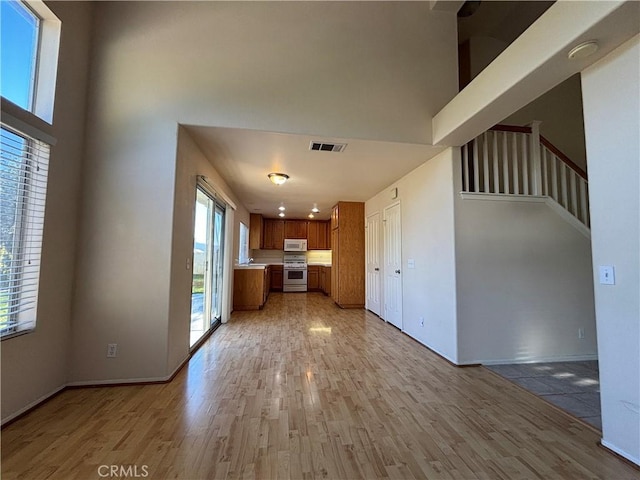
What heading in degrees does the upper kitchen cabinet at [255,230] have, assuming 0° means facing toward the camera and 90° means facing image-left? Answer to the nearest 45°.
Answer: approximately 270°

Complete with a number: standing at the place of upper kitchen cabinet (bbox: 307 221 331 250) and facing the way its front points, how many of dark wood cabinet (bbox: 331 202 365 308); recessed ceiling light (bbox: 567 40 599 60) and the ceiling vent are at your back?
0

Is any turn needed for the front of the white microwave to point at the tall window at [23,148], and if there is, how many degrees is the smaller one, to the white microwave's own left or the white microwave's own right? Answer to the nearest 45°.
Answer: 0° — it already faces it

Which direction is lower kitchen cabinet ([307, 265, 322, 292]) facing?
toward the camera

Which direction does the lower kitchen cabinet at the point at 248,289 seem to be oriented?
to the viewer's right

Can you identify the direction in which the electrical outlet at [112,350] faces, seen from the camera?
facing the viewer

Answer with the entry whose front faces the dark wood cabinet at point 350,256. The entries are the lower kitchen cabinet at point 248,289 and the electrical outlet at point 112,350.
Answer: the lower kitchen cabinet

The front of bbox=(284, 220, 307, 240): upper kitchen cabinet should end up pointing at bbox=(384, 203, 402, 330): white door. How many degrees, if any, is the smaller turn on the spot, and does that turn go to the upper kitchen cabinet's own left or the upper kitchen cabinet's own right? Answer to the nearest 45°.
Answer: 0° — it already faces it

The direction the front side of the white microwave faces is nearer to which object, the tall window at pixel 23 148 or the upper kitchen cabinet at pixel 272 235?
the tall window

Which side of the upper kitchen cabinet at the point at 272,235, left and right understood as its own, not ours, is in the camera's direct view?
front

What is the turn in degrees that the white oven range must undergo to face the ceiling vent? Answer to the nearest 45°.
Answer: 0° — it already faces it

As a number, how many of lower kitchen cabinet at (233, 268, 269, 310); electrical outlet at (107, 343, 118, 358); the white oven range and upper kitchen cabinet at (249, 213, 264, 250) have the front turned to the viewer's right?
2

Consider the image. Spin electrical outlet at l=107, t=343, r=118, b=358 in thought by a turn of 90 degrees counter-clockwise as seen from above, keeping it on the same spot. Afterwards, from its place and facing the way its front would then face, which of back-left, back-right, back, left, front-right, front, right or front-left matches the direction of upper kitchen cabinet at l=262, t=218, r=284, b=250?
front-left

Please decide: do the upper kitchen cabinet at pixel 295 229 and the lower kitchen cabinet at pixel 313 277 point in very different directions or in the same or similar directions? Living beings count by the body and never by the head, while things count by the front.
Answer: same or similar directions

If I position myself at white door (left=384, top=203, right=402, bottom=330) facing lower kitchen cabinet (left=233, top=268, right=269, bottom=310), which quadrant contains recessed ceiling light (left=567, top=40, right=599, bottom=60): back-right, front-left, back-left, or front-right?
back-left

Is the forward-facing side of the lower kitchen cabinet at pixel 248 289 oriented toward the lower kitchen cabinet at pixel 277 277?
no
